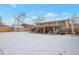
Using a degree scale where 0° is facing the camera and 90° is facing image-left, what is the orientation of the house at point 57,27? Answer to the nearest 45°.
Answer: approximately 45°

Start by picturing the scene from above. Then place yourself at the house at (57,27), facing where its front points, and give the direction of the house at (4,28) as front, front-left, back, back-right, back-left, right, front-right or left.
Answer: front-right
